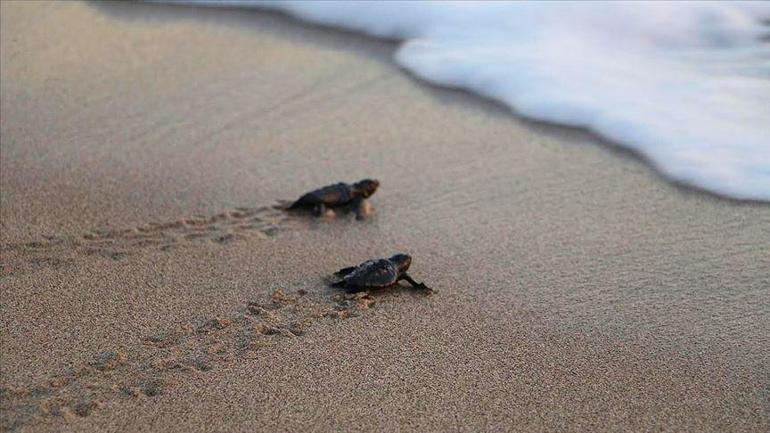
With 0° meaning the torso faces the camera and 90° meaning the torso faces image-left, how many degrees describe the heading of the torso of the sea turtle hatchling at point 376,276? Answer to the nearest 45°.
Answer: approximately 225°

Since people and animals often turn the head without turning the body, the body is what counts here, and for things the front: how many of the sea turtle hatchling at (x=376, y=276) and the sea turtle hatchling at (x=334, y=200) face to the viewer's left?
0

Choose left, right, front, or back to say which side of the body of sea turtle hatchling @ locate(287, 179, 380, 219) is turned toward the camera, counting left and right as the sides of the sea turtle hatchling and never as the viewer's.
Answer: right

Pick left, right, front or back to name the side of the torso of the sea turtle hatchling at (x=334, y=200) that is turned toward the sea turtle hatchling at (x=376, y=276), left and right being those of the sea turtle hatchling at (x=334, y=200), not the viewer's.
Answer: right

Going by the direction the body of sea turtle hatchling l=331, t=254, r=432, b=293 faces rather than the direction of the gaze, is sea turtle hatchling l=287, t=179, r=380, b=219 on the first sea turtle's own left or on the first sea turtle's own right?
on the first sea turtle's own left
